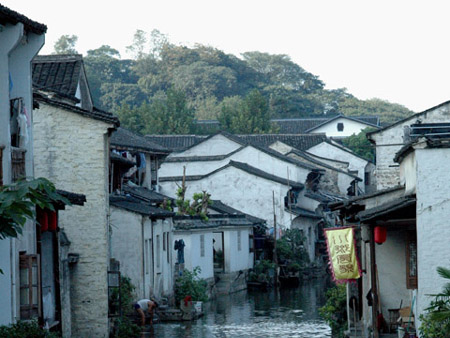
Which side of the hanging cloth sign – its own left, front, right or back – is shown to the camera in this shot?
front

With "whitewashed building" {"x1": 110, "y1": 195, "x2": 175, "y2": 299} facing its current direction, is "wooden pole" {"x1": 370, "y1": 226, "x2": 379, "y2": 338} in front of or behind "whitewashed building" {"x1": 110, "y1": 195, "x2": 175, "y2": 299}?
in front

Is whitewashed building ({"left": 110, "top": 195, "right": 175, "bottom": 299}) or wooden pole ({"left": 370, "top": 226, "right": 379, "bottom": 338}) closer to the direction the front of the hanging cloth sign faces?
the wooden pole

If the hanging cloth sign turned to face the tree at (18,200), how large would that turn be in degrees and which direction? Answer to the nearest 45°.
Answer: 0° — it already faces it

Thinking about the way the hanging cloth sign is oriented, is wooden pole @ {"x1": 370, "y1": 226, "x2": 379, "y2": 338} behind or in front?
in front

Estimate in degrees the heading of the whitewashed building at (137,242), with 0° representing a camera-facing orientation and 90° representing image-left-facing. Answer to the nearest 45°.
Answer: approximately 315°

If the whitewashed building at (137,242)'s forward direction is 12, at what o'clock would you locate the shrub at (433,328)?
The shrub is roughly at 1 o'clock from the whitewashed building.

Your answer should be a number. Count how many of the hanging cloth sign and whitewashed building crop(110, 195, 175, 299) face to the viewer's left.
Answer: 0
